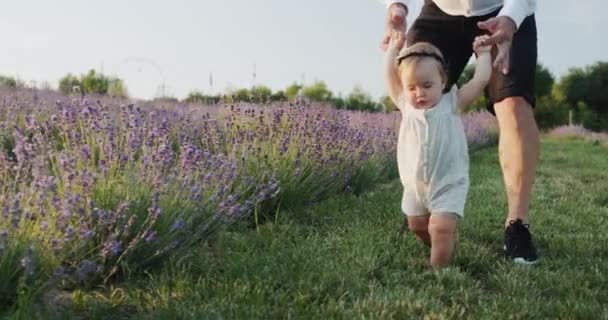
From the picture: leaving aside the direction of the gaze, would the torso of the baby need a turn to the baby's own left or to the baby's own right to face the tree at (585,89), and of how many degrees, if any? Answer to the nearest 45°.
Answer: approximately 180°

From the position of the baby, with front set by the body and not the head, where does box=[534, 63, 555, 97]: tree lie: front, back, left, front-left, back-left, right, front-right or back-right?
back

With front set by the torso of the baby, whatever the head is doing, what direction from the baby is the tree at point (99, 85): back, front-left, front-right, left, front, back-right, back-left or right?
back-right

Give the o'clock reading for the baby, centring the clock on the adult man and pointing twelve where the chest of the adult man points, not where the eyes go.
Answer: The baby is roughly at 1 o'clock from the adult man.

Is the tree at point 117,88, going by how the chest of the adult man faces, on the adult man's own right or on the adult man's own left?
on the adult man's own right

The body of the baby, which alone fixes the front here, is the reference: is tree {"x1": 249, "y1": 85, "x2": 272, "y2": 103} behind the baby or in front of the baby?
behind

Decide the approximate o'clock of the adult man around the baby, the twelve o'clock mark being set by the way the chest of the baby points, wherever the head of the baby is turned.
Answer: The adult man is roughly at 7 o'clock from the baby.

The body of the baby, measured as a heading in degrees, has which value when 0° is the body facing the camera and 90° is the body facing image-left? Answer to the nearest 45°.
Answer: approximately 0°

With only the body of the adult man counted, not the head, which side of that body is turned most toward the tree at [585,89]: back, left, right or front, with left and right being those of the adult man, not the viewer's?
back

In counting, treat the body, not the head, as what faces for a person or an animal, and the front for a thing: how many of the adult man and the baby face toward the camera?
2
